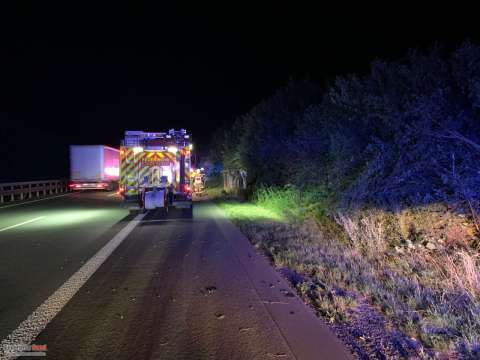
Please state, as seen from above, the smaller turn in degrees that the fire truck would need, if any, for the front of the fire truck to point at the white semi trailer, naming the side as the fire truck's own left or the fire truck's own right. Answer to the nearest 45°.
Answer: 0° — it already faces it

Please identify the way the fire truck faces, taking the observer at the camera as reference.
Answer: facing away from the viewer
